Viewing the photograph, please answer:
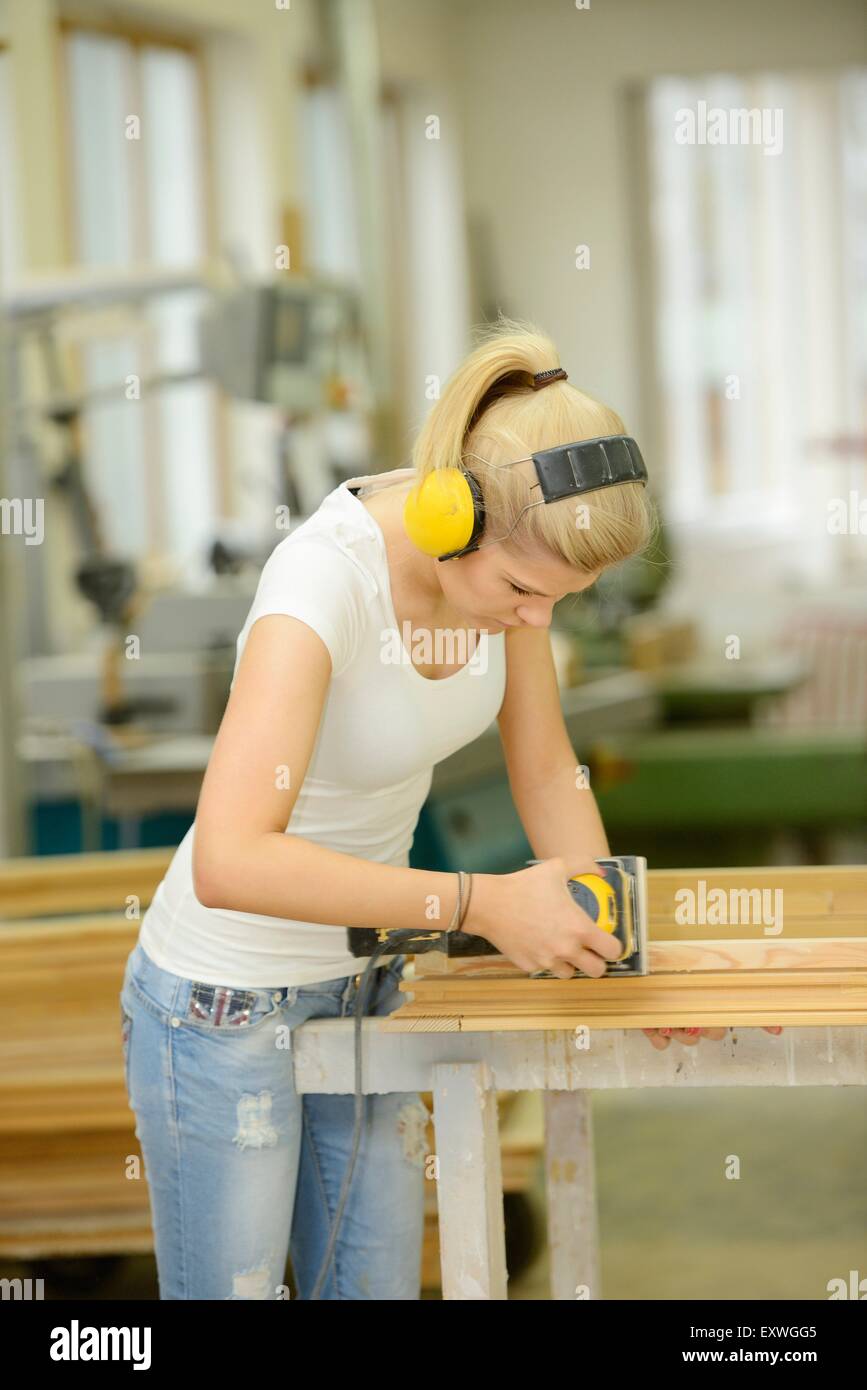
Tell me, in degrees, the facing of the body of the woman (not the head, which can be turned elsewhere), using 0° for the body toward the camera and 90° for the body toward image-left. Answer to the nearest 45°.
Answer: approximately 315°

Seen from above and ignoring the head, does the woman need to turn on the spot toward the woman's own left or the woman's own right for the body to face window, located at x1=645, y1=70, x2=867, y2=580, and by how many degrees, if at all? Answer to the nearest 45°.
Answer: approximately 135° to the woman's own left

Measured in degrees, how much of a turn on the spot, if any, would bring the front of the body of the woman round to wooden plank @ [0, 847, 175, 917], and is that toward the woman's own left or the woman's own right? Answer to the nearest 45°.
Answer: approximately 135° to the woman's own left

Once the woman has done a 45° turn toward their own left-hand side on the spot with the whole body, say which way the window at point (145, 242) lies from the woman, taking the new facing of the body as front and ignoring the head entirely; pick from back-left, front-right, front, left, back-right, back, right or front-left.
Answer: left
